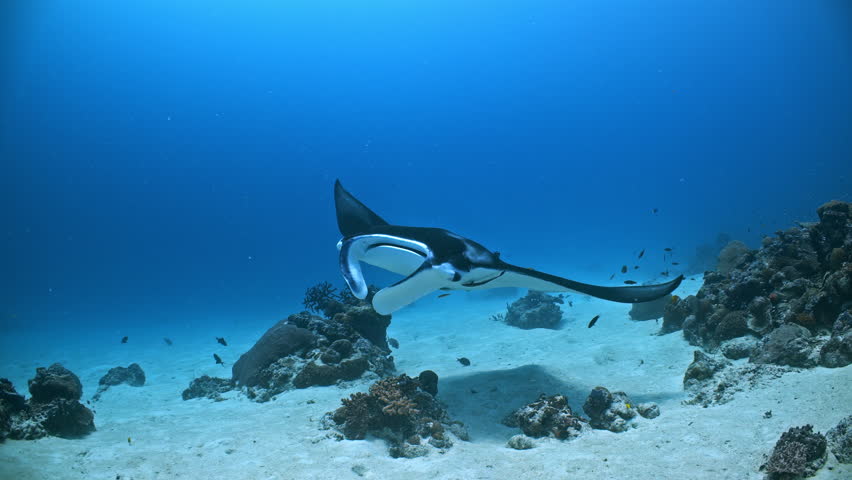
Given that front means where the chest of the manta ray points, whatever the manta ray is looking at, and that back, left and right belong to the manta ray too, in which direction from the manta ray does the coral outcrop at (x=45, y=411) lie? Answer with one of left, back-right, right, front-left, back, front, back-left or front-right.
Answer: front-right

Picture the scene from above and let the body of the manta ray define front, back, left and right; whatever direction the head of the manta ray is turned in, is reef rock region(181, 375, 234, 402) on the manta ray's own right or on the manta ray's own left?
on the manta ray's own right

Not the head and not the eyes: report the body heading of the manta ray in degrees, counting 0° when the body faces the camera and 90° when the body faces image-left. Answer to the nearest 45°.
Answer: approximately 45°
